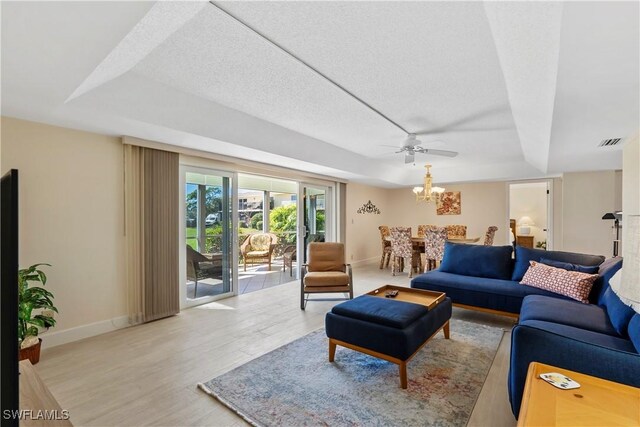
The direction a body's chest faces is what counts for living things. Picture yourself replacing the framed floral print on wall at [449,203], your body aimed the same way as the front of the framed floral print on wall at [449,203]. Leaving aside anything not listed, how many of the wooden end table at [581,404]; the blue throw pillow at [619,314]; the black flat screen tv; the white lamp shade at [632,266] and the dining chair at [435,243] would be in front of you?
5

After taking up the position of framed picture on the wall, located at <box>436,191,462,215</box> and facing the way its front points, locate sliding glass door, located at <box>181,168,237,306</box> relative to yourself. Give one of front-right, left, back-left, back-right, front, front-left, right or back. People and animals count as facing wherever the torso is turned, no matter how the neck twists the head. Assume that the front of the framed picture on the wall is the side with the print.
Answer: front-right

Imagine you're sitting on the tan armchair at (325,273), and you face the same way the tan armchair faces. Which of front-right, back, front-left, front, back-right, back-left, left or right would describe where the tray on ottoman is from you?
front-left

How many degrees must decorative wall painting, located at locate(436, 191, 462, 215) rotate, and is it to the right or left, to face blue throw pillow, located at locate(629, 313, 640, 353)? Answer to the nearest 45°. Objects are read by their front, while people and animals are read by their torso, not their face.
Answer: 0° — it already faces it

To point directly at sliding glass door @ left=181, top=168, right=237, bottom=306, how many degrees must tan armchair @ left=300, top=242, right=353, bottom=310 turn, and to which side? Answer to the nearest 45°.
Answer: approximately 90° to its right

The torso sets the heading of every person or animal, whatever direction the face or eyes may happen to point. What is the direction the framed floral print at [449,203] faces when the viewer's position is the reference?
facing the viewer

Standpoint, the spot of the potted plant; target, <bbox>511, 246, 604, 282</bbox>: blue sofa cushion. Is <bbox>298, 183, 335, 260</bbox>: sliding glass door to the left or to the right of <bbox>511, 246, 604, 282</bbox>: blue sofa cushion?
left

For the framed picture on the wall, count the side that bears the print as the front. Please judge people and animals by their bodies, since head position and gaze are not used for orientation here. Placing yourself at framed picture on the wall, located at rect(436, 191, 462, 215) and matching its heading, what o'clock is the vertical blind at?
The vertical blind is roughly at 1 o'clock from the framed picture on the wall.

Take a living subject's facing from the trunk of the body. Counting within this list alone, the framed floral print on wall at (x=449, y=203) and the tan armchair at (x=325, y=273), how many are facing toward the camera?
2

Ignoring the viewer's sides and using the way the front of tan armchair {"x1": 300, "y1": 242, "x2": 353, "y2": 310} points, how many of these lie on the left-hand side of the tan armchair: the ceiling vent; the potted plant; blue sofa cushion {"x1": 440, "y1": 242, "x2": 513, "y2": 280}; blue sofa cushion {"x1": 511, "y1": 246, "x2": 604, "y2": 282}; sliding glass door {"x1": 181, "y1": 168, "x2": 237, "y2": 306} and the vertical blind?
3

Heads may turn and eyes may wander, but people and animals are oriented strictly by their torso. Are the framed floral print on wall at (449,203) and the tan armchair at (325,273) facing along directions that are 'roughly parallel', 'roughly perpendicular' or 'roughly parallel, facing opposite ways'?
roughly parallel

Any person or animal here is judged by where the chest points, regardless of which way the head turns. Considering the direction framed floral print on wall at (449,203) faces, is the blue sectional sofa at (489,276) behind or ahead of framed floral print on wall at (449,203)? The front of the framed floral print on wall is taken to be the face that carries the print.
ahead

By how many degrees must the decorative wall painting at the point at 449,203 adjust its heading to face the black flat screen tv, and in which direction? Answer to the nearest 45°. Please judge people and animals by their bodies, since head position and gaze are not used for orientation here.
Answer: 0° — it already faces it

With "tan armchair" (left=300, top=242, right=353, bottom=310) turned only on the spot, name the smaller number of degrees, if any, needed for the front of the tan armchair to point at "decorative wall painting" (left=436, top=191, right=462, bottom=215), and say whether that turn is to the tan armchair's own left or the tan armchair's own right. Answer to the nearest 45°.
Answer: approximately 135° to the tan armchair's own left

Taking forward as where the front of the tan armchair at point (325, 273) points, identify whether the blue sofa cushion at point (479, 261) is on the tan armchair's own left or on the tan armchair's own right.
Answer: on the tan armchair's own left

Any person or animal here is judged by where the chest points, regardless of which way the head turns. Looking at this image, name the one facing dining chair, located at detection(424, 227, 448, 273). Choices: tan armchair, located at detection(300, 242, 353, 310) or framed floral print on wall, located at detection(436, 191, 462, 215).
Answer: the framed floral print on wall
